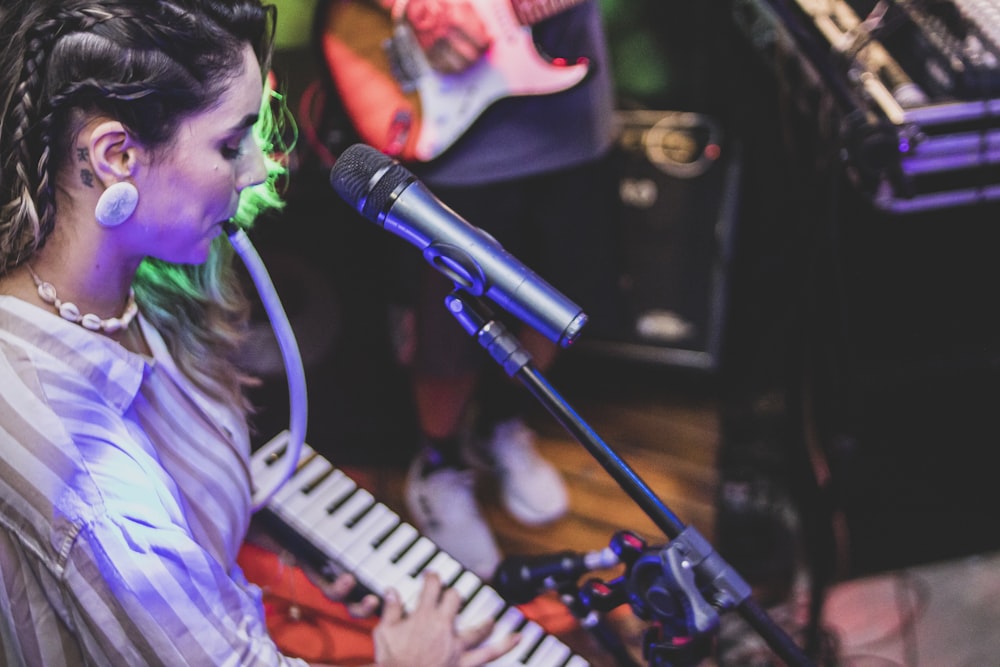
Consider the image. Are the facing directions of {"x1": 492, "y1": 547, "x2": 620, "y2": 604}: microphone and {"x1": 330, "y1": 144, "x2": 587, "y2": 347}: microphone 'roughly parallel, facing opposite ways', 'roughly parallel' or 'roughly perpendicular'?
roughly parallel

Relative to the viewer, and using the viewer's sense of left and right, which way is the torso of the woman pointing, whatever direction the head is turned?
facing to the right of the viewer

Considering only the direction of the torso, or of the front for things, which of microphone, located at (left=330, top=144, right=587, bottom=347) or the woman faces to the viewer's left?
the microphone

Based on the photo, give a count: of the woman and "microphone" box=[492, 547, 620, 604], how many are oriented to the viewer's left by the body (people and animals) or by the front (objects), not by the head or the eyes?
1

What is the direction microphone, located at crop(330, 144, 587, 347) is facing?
to the viewer's left

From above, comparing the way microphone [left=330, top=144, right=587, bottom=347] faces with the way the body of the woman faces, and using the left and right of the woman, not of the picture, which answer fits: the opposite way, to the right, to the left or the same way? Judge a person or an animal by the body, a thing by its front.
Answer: the opposite way

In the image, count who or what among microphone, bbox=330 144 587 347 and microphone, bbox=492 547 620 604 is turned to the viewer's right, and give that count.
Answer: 0

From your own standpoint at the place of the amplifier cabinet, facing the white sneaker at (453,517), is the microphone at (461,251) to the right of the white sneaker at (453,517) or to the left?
left

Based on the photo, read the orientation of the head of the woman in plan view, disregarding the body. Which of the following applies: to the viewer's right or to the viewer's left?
to the viewer's right

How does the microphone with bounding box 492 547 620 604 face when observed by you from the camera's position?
facing to the left of the viewer

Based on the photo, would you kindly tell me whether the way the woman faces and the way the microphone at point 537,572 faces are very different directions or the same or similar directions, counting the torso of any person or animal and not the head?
very different directions

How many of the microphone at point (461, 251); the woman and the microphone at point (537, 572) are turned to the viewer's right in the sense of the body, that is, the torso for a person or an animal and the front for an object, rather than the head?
1
